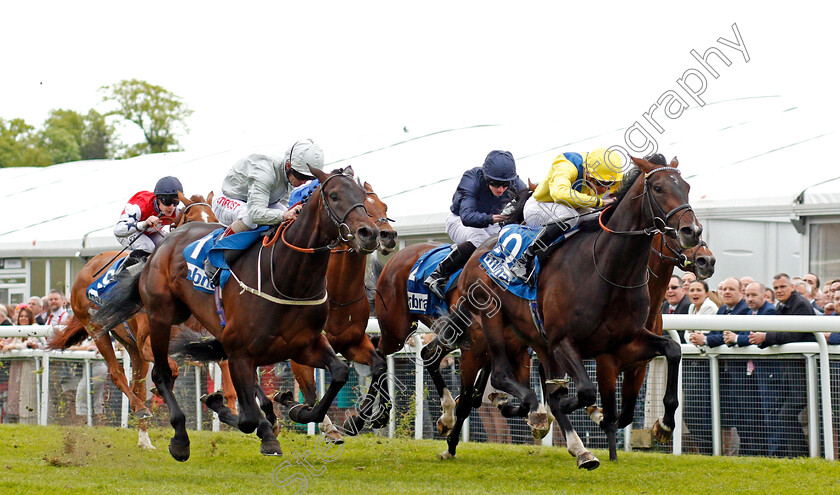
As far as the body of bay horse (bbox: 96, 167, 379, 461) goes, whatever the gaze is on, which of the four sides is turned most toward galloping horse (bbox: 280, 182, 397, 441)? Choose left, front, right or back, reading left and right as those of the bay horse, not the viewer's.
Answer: left

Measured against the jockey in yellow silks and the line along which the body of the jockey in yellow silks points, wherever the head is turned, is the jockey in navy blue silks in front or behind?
behind

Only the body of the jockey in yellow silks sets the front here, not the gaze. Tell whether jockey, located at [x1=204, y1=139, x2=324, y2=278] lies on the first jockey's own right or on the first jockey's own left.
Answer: on the first jockey's own right

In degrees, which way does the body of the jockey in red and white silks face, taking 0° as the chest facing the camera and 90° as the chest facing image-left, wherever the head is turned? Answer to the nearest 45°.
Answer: approximately 315°

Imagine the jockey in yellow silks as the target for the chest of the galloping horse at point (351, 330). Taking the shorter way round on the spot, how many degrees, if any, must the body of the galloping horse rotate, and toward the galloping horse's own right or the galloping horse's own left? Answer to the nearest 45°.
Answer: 0° — it already faces them

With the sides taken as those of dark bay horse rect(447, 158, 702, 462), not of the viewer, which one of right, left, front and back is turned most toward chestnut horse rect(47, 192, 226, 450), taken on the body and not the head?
back

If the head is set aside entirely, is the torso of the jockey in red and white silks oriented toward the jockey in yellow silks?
yes

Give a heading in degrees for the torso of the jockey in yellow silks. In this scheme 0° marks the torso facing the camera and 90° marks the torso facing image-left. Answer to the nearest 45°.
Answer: approximately 315°

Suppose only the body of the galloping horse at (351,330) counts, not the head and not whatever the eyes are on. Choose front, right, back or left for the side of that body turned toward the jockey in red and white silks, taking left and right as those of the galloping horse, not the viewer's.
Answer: back
